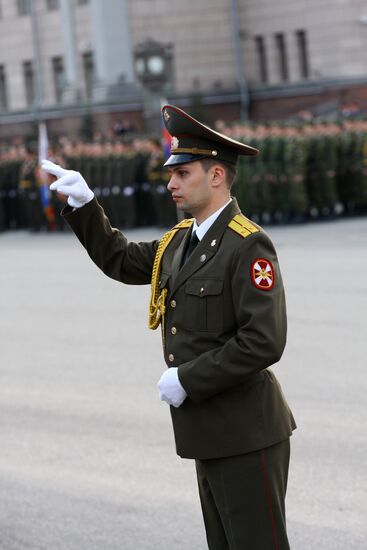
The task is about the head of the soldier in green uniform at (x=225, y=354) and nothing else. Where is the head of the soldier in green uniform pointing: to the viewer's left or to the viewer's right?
to the viewer's left

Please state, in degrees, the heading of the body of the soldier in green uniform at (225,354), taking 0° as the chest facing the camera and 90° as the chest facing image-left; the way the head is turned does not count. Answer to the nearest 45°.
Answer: approximately 45°

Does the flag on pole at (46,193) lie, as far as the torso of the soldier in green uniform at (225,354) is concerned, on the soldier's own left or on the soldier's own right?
on the soldier's own right
